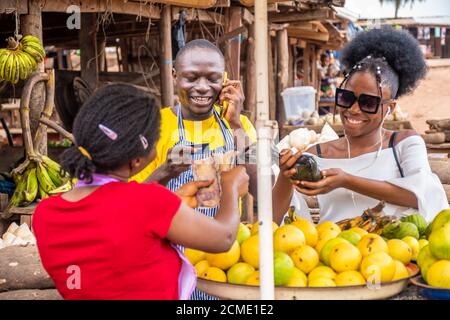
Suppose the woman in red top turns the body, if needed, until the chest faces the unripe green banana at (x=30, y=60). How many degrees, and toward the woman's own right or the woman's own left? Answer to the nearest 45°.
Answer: approximately 45° to the woman's own left

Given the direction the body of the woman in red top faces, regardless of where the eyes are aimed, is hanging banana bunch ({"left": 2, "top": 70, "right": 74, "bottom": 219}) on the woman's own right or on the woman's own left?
on the woman's own left

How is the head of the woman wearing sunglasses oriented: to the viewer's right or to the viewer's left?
to the viewer's left

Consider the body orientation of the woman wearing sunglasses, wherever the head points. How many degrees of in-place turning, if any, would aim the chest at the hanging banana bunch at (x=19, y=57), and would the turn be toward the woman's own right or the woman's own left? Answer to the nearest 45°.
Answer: approximately 90° to the woman's own right

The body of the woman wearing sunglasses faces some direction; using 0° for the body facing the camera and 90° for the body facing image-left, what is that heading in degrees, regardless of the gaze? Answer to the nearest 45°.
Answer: approximately 45°

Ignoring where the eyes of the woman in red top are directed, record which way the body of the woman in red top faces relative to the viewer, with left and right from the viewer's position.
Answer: facing away from the viewer and to the right of the viewer

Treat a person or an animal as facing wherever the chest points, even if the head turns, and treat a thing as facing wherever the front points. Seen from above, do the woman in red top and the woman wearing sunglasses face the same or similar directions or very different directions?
very different directions

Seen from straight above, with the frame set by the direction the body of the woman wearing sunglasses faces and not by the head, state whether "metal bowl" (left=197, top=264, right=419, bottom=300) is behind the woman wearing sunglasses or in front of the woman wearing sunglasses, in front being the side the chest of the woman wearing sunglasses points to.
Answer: in front

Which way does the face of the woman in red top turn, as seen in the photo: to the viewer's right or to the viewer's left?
to the viewer's right

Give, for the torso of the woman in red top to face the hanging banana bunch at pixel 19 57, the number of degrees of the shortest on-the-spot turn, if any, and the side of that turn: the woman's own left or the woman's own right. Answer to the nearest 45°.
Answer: approximately 45° to the woman's own left

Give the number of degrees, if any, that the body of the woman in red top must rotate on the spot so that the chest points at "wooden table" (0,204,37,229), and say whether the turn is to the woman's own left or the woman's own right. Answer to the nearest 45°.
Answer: approximately 45° to the woman's own left

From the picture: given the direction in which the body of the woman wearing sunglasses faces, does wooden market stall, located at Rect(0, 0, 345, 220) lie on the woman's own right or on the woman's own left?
on the woman's own right

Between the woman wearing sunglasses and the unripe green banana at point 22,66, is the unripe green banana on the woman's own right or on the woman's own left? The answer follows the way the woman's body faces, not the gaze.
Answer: on the woman's own right

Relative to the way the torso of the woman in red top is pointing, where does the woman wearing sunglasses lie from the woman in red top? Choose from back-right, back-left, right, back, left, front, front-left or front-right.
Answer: front
